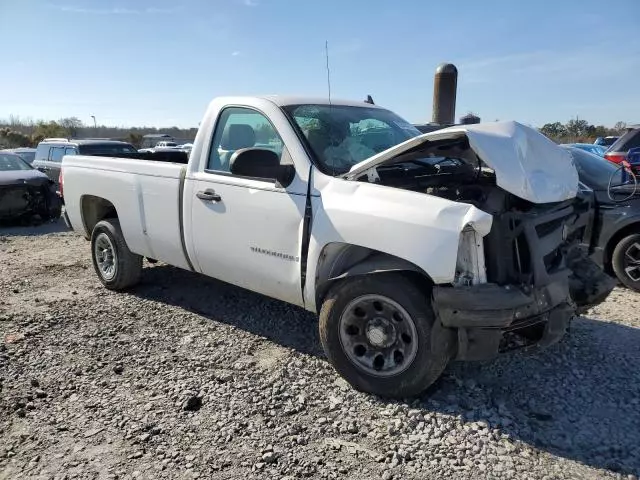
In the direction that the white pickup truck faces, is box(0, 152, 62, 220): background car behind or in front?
behind

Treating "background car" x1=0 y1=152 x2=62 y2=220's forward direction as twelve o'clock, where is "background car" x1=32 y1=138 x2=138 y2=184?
"background car" x1=32 y1=138 x2=138 y2=184 is roughly at 8 o'clock from "background car" x1=0 y1=152 x2=62 y2=220.

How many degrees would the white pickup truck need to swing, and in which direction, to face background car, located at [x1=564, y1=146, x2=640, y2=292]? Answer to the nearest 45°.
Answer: approximately 90° to its left

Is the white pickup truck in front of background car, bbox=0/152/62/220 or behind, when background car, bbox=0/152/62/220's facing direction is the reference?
in front

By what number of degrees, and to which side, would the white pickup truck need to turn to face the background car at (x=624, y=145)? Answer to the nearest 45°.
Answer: approximately 90° to its left

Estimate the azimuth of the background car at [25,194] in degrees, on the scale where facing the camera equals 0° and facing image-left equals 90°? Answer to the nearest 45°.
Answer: approximately 315°

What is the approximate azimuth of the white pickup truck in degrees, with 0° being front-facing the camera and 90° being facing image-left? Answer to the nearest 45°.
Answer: approximately 315°

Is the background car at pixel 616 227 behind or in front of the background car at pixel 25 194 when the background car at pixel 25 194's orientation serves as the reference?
in front

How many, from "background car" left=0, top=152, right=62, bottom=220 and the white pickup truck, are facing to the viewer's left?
0

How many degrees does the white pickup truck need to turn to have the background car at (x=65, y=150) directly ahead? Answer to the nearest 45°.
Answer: approximately 180°
